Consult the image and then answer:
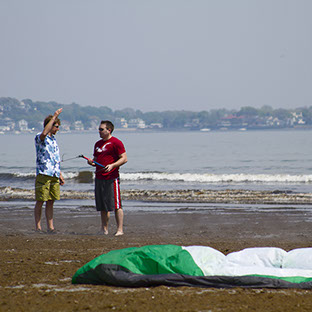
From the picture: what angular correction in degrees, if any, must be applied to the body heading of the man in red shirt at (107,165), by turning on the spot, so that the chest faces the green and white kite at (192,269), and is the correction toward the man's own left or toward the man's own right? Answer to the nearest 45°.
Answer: approximately 45° to the man's own left

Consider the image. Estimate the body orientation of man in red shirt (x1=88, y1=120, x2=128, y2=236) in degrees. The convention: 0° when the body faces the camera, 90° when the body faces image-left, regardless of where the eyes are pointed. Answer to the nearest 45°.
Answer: approximately 45°

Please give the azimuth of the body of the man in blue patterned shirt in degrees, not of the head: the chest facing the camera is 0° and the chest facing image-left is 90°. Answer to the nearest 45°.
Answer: approximately 315°
